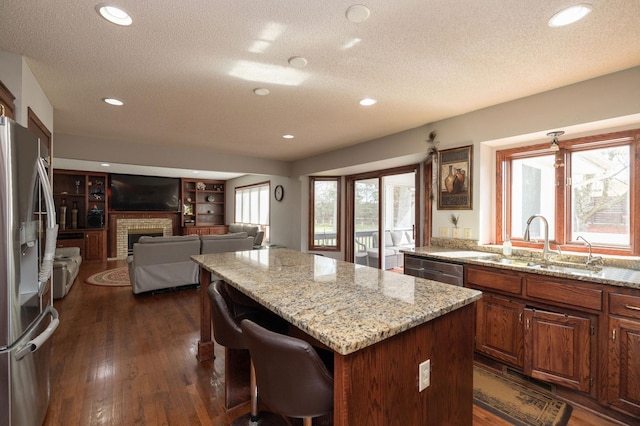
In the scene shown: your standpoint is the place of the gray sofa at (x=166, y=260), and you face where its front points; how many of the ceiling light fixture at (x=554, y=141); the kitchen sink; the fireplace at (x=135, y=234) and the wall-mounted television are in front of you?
2

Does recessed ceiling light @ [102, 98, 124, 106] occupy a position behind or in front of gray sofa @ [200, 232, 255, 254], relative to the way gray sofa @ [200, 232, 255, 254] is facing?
behind

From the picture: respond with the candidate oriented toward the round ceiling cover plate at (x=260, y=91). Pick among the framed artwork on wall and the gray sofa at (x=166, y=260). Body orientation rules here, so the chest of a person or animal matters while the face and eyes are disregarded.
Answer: the framed artwork on wall

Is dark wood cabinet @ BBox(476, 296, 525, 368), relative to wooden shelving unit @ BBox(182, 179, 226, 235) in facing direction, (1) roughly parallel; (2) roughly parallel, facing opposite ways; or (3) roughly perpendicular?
roughly perpendicular

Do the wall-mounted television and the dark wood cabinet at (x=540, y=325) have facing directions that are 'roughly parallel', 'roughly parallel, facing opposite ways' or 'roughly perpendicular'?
roughly perpendicular

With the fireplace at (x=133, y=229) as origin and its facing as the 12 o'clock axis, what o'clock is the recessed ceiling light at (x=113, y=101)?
The recessed ceiling light is roughly at 12 o'clock from the fireplace.

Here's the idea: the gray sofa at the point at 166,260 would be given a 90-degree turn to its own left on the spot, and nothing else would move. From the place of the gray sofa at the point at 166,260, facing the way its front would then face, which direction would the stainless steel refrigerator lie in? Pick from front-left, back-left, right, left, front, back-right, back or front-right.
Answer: left

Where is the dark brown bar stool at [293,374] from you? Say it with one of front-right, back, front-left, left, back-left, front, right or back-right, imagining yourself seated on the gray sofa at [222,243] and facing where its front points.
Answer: back

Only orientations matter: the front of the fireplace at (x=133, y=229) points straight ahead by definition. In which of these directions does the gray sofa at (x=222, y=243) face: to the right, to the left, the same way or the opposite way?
the opposite way

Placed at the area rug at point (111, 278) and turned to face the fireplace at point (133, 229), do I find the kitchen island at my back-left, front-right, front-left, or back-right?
back-right

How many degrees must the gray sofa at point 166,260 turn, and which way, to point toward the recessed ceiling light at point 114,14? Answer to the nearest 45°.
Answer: approximately 180°

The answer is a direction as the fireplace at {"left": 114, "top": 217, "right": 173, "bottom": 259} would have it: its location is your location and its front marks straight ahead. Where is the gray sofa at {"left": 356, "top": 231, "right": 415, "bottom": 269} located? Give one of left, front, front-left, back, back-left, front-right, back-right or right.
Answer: front-left

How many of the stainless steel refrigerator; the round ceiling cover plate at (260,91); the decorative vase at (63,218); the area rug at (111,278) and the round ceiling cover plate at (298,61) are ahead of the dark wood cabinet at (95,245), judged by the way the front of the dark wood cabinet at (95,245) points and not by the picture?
4

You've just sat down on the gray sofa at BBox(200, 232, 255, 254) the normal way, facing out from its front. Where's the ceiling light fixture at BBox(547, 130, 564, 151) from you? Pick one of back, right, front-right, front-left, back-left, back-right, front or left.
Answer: back-right

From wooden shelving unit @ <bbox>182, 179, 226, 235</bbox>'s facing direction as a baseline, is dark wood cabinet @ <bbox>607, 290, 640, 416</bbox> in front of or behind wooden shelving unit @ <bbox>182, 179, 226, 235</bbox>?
in front
